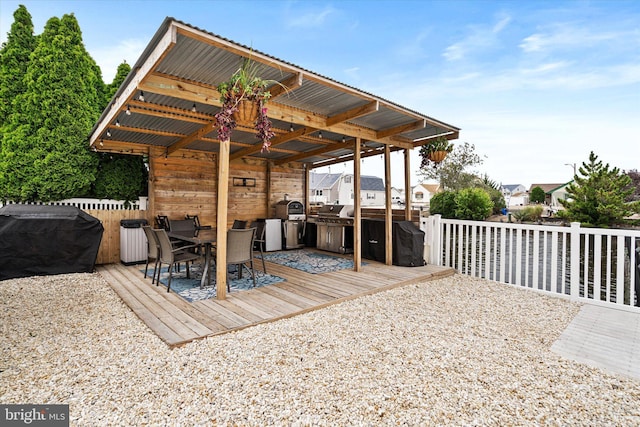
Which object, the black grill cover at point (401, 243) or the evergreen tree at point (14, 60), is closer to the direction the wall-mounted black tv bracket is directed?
the black grill cover

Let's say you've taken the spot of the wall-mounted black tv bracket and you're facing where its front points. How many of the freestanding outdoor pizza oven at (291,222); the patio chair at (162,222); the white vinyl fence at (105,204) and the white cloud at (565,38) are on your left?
2

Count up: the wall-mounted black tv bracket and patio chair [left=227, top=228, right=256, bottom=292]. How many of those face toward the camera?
1

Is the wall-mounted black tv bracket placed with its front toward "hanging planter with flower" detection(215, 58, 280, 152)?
yes

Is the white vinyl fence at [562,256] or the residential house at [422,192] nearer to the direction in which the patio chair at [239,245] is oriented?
the residential house

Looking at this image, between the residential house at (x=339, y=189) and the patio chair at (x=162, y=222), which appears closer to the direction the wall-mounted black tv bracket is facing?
the patio chair

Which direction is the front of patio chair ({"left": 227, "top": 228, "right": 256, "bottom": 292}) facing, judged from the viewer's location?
facing away from the viewer and to the left of the viewer

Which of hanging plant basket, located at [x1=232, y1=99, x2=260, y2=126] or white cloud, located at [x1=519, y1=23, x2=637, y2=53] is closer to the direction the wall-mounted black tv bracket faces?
the hanging plant basket

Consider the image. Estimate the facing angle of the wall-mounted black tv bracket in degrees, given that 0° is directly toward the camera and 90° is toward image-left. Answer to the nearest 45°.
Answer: approximately 0°

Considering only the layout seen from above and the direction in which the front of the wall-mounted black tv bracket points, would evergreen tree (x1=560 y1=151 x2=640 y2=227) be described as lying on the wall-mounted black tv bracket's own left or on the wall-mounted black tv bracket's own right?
on the wall-mounted black tv bracket's own left
